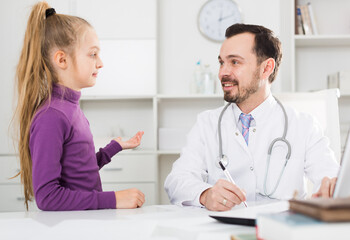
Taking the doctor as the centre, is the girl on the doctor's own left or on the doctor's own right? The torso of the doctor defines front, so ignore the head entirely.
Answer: on the doctor's own right

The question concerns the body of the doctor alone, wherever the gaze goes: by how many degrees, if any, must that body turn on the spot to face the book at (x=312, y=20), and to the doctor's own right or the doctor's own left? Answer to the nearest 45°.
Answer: approximately 180°

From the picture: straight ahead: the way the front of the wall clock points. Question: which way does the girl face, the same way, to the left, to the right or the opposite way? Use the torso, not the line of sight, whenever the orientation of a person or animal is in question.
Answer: to the left

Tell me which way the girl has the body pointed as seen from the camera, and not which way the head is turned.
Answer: to the viewer's right

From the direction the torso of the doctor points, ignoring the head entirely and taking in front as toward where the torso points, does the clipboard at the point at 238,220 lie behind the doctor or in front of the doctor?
in front

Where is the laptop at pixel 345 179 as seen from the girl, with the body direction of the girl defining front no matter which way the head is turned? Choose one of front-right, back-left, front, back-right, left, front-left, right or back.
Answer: front-right

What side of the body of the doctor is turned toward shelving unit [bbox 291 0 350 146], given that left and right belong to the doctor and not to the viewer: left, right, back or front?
back

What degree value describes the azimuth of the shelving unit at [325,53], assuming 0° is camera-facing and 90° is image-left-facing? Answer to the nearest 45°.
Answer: approximately 0°

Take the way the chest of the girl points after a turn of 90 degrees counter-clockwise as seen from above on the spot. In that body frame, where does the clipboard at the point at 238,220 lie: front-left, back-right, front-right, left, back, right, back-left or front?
back-right

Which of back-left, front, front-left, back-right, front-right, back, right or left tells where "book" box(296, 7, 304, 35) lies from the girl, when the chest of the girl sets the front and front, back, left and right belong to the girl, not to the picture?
front-left

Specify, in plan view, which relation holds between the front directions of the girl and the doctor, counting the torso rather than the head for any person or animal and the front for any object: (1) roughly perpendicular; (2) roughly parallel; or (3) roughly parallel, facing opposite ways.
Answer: roughly perpendicular

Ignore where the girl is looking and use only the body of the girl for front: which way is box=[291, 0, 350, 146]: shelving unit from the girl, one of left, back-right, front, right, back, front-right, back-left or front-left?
front-left

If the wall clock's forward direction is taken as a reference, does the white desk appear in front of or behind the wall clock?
in front
